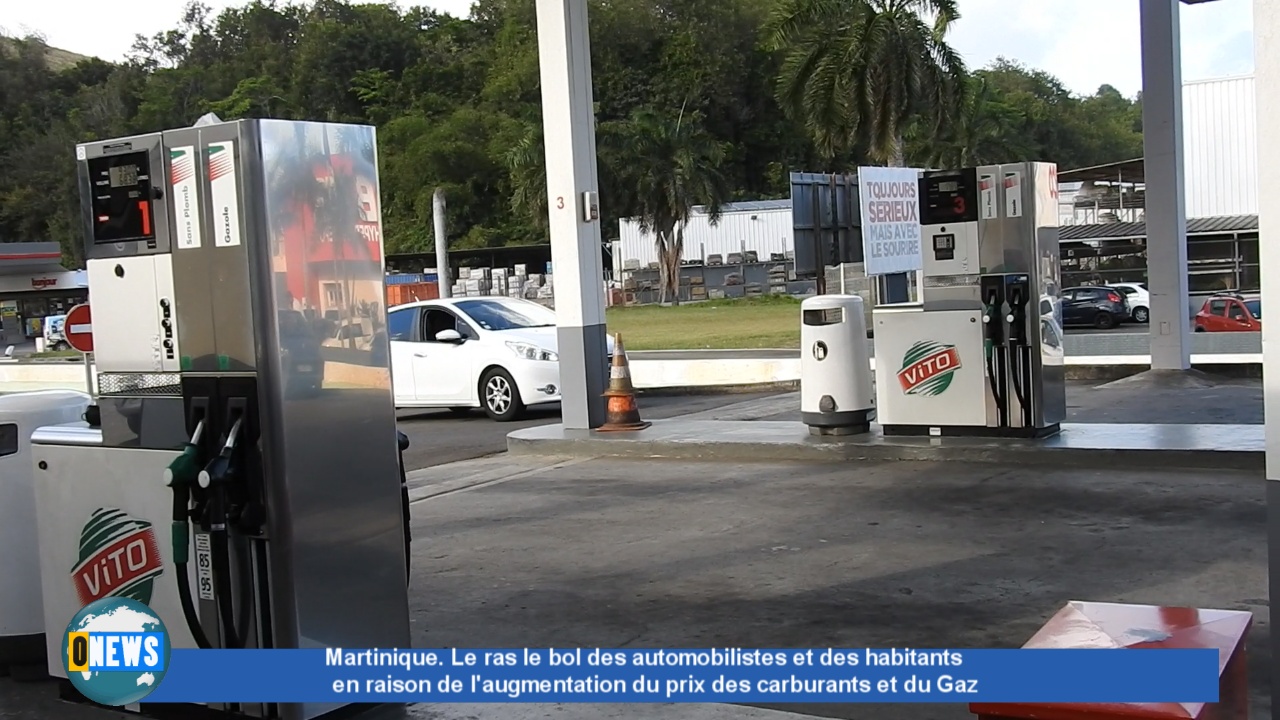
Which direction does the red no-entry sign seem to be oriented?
toward the camera

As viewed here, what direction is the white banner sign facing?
toward the camera

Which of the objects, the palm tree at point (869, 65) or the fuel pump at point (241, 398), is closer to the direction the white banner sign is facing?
the fuel pump

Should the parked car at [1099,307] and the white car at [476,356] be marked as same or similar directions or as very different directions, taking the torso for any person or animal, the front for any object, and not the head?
very different directions

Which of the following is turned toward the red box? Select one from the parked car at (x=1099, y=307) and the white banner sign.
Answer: the white banner sign

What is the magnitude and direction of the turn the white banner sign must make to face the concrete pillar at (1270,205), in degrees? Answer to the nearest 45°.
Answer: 0° — it already faces it

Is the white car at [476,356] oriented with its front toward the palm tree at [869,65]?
no

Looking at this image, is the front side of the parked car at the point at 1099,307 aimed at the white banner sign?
no

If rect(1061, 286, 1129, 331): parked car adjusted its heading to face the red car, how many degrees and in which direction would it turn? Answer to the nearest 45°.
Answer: approximately 135° to its left

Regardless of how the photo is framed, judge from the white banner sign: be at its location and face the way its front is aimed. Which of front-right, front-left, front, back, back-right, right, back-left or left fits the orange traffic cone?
right

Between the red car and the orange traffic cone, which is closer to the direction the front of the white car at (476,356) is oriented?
the orange traffic cone

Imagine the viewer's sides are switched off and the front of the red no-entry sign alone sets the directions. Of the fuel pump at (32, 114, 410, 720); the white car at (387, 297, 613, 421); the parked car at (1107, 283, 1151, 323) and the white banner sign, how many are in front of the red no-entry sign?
1

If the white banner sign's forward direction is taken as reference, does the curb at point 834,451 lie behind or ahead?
ahead

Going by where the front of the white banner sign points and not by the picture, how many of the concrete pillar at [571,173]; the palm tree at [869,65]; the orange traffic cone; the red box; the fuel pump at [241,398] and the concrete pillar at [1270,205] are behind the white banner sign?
1
